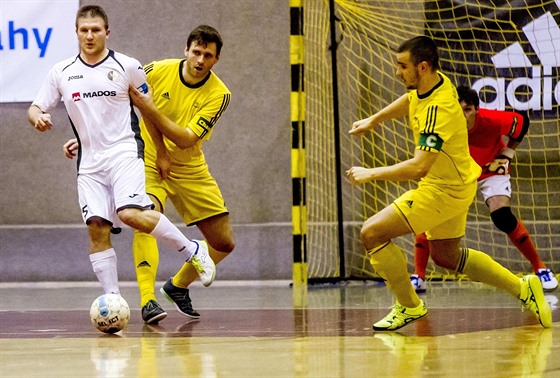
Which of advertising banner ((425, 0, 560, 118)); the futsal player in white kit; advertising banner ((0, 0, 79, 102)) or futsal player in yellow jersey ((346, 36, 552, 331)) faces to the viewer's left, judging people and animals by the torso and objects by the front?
the futsal player in yellow jersey

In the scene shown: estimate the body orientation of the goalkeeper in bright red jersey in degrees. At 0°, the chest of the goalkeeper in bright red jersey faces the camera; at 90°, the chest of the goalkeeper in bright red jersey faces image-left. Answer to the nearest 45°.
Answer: approximately 45°

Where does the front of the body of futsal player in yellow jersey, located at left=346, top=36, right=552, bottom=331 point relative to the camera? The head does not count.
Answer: to the viewer's left

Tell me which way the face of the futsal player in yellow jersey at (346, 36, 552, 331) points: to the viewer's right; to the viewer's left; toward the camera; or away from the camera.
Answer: to the viewer's left

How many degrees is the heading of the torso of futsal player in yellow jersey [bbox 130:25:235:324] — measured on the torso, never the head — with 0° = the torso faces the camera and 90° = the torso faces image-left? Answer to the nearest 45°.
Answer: approximately 0°

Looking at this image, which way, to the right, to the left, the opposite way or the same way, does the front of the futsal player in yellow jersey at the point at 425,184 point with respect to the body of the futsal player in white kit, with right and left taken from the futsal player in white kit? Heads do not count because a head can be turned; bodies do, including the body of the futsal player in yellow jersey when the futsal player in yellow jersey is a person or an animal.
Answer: to the right

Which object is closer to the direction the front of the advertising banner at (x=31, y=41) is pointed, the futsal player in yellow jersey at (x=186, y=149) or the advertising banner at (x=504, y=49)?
the futsal player in yellow jersey

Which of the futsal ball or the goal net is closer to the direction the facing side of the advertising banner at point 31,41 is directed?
the futsal ball
